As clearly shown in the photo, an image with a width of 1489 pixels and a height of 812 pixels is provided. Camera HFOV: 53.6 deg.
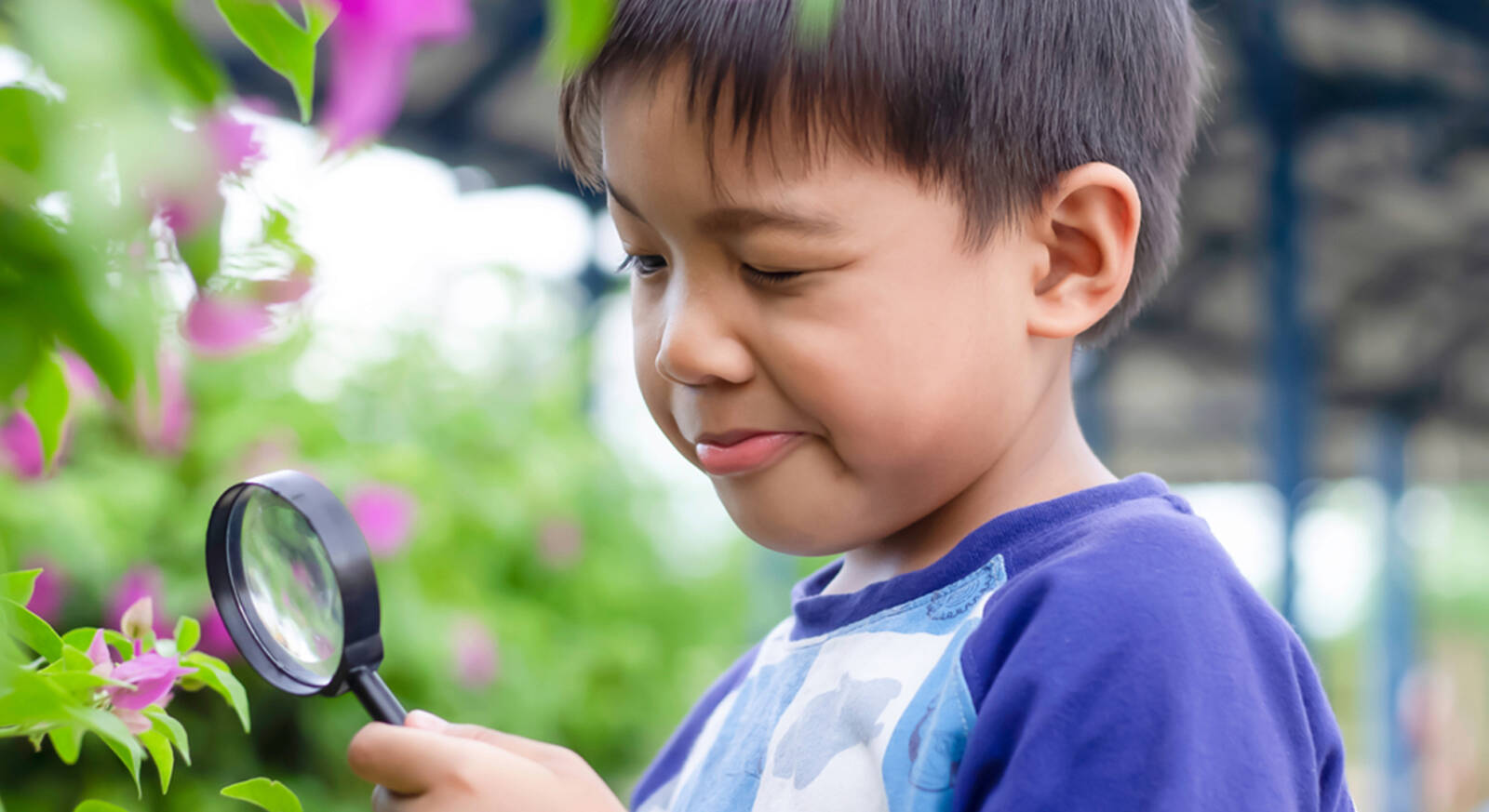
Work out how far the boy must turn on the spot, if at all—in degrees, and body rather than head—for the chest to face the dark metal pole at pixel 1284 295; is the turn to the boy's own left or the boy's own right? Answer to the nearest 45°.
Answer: approximately 135° to the boy's own right

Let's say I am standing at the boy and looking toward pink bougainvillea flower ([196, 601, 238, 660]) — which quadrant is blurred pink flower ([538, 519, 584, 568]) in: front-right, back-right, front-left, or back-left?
front-right

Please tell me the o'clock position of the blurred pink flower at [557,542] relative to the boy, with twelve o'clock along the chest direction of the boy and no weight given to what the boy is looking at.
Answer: The blurred pink flower is roughly at 4 o'clock from the boy.

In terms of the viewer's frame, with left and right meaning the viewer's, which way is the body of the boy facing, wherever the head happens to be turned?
facing the viewer and to the left of the viewer

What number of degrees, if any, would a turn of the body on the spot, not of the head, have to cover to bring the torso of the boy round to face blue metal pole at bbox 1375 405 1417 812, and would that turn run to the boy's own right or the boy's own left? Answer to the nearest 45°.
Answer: approximately 135° to the boy's own right

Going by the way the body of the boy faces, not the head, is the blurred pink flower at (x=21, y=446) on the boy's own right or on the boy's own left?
on the boy's own right

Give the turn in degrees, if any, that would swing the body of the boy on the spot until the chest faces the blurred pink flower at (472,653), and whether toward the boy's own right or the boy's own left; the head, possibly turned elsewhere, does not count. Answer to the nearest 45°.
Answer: approximately 90° to the boy's own right

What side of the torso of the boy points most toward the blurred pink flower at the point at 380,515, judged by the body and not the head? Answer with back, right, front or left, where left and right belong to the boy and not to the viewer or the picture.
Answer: right
